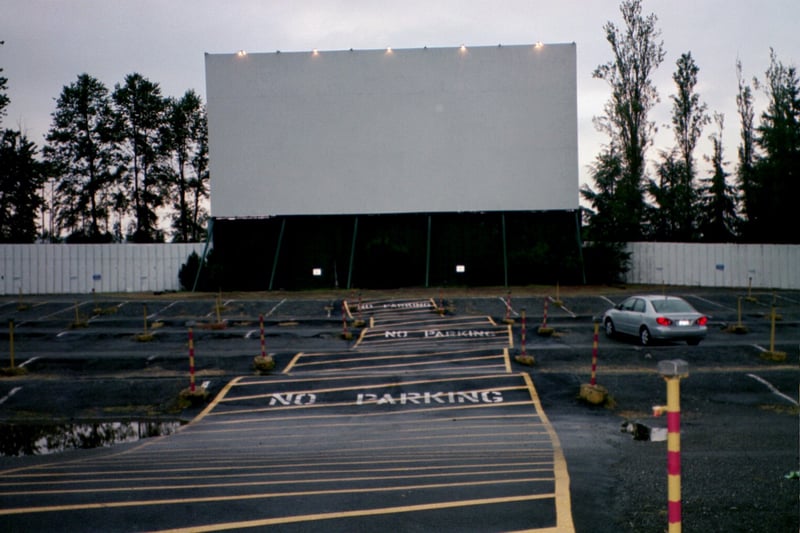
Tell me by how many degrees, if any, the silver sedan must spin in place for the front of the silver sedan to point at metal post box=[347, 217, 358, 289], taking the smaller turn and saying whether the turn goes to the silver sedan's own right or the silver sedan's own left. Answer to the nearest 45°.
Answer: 0° — it already faces it

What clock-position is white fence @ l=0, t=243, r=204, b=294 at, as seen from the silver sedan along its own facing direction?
The white fence is roughly at 11 o'clock from the silver sedan.

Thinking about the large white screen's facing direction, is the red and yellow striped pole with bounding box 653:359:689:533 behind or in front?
in front

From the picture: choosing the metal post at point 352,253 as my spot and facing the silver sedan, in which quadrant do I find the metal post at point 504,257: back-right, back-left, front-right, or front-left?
front-left

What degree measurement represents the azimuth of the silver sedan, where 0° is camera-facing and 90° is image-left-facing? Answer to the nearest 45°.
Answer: approximately 135°

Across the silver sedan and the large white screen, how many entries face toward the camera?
1

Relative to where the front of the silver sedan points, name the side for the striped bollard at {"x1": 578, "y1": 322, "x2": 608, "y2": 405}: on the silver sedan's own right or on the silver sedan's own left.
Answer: on the silver sedan's own left

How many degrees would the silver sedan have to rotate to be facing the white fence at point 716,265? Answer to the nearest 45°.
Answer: approximately 45° to its right

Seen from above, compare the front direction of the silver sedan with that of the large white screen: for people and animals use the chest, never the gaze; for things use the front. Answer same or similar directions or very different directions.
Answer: very different directions

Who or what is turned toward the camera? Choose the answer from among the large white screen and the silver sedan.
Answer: the large white screen

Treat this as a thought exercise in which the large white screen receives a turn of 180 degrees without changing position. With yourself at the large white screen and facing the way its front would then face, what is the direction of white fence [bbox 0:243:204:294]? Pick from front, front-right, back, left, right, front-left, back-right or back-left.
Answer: left

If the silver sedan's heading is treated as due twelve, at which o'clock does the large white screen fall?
The large white screen is roughly at 12 o'clock from the silver sedan.

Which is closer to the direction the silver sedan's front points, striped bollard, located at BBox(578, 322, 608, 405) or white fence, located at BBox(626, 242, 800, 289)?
the white fence

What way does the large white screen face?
toward the camera

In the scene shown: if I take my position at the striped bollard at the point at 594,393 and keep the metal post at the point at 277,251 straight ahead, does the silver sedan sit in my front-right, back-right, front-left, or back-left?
front-right
